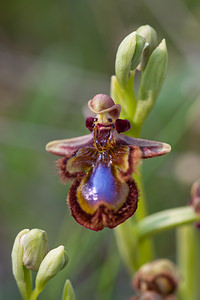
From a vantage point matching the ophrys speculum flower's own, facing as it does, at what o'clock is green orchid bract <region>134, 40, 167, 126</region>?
The green orchid bract is roughly at 9 o'clock from the ophrys speculum flower.

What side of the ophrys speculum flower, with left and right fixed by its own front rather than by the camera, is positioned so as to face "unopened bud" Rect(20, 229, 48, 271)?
right

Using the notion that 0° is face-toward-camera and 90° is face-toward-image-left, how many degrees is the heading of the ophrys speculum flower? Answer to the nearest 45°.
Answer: approximately 0°

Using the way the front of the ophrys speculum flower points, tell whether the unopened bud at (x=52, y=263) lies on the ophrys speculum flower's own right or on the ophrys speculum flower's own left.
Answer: on the ophrys speculum flower's own right
